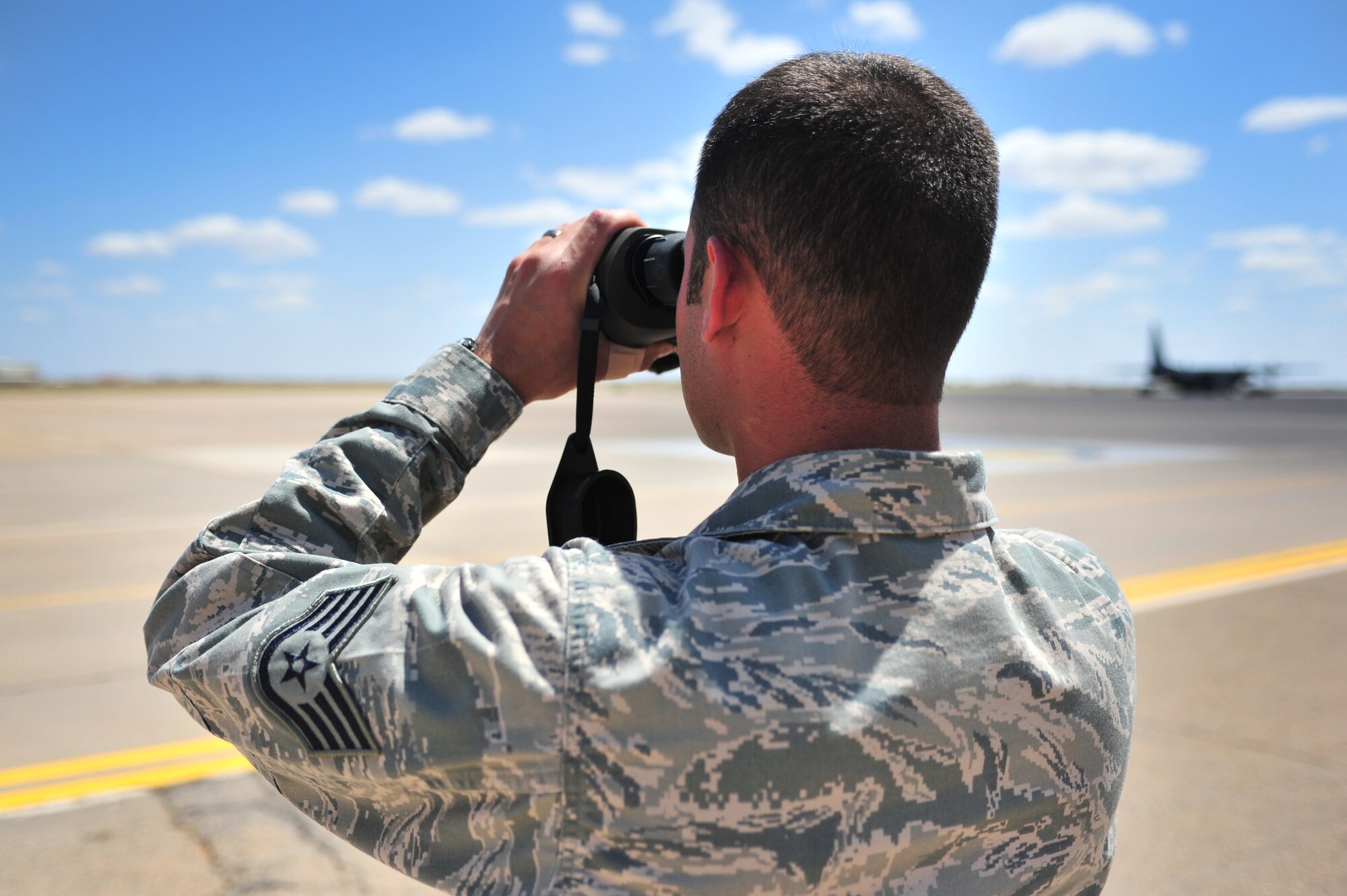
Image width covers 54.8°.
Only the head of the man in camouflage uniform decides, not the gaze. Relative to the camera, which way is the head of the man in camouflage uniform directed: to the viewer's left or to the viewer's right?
to the viewer's left

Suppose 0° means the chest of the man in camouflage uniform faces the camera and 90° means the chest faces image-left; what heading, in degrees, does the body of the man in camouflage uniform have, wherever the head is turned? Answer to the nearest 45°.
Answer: approximately 135°
